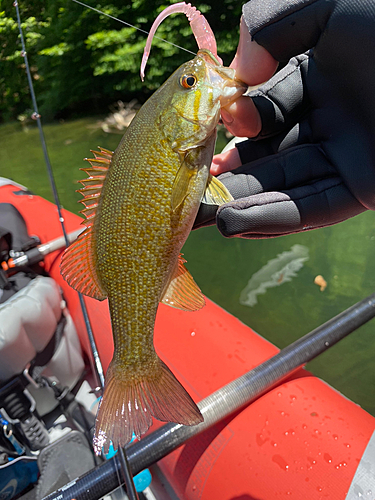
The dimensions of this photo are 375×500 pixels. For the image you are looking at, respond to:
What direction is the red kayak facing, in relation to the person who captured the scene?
facing away from the viewer and to the left of the viewer
